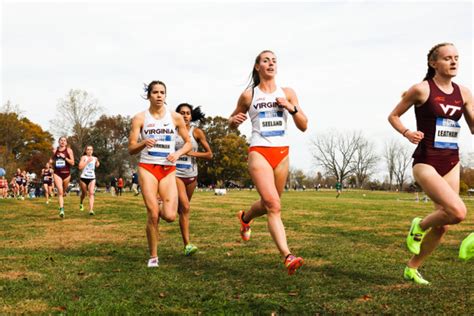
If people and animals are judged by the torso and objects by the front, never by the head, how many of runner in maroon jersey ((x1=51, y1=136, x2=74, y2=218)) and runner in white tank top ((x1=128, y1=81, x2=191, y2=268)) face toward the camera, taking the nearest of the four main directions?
2

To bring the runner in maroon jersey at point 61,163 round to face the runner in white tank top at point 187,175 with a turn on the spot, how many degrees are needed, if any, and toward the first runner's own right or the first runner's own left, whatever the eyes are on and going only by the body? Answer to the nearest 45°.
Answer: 0° — they already face them

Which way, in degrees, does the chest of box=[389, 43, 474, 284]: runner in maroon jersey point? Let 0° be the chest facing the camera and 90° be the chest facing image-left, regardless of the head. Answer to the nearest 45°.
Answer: approximately 315°

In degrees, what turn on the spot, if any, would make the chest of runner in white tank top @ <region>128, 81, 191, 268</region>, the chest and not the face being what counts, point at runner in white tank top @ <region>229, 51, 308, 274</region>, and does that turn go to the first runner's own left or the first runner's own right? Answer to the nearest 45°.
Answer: approximately 45° to the first runner's own left

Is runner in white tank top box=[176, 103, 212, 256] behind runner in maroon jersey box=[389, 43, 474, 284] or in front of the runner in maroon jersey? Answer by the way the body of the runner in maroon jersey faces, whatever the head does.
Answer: behind

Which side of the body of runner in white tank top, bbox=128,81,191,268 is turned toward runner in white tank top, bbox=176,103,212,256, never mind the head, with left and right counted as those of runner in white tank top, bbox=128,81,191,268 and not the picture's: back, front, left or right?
back

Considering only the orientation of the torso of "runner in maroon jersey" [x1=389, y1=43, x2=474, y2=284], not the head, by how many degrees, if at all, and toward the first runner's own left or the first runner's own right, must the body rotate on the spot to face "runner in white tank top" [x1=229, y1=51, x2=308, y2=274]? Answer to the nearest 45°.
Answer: approximately 135° to the first runner's own right

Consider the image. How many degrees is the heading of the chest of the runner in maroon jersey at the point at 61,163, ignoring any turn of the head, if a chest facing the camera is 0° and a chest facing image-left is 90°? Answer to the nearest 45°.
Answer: approximately 0°

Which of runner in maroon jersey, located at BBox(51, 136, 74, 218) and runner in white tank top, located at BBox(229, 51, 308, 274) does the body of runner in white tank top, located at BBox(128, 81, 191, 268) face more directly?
the runner in white tank top
